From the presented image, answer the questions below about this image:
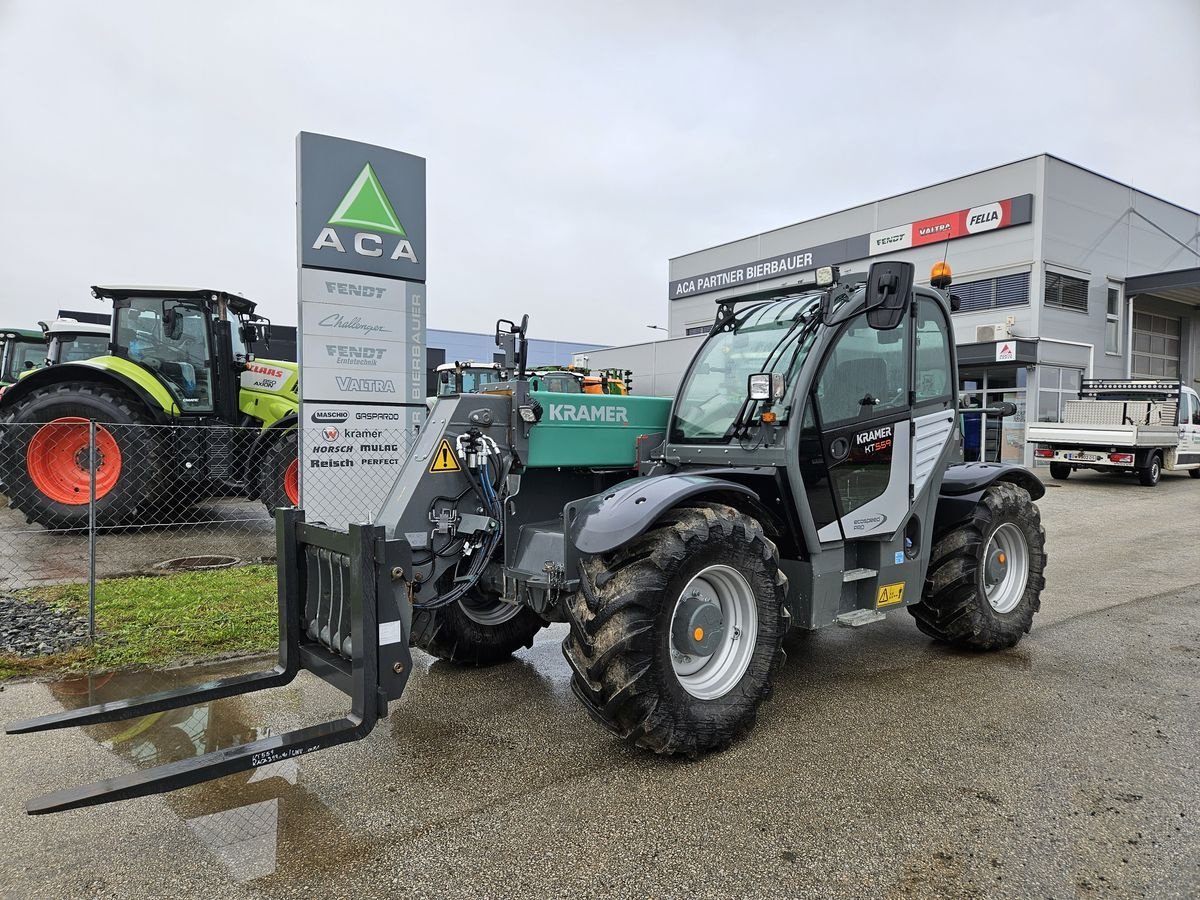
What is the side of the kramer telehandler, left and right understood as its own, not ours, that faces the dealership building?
back

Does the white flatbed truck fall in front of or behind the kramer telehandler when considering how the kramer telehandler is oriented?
behind

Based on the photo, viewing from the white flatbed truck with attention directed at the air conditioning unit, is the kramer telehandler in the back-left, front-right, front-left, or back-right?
back-left

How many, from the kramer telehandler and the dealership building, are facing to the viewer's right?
0

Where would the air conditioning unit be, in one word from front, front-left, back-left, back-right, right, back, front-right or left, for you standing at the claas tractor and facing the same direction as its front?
front

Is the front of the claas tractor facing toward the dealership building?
yes

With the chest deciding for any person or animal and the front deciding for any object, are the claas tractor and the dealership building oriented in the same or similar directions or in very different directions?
very different directions

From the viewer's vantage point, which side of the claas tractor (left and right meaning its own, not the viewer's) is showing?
right

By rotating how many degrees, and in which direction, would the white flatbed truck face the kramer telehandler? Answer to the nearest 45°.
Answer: approximately 135° to its right

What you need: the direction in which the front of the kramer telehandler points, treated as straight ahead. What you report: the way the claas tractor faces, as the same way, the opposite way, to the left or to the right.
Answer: the opposite way

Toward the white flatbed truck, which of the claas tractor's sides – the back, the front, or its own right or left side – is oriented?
front

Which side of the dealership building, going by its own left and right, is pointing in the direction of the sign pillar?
front

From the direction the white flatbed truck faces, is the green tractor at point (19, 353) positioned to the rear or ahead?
to the rear

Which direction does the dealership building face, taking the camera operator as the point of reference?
facing the viewer and to the left of the viewer
